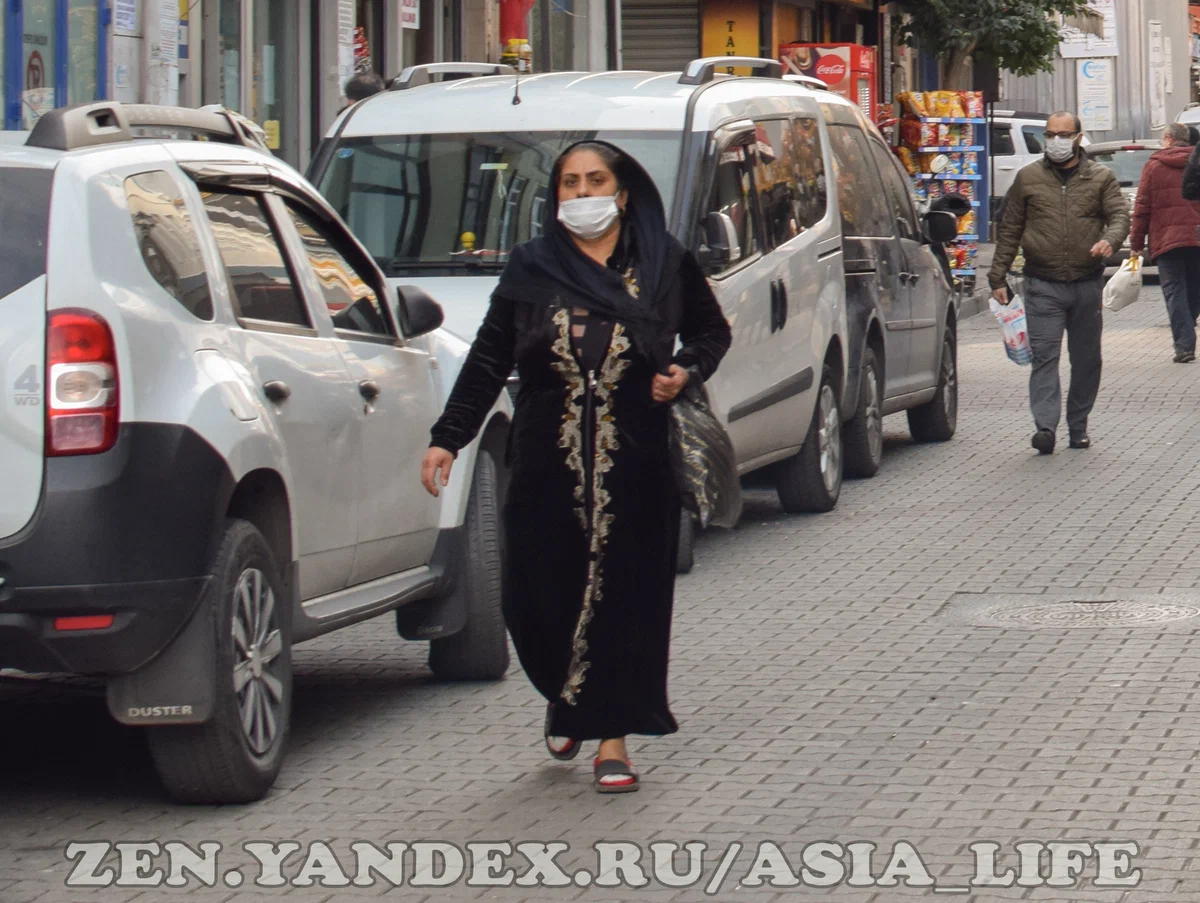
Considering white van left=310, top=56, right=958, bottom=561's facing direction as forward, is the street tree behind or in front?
behind

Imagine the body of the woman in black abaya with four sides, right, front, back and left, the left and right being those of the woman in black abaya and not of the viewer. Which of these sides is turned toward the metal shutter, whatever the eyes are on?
back

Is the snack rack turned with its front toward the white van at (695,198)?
yes

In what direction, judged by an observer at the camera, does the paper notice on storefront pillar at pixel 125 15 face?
facing the viewer and to the right of the viewer

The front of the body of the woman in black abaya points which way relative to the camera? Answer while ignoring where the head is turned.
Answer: toward the camera

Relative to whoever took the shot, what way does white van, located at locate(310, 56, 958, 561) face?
facing the viewer and to the left of the viewer

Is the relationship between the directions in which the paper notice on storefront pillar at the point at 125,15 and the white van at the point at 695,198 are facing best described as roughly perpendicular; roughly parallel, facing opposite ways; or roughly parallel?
roughly perpendicular

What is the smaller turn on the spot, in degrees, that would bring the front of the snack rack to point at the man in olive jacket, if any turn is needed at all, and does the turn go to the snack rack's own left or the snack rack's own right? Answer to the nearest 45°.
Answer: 0° — it already faces them

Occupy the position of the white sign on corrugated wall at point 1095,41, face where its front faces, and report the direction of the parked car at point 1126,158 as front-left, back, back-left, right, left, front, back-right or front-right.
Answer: front

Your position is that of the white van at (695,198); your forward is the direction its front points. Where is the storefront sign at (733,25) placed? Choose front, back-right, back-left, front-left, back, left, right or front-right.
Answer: back-right

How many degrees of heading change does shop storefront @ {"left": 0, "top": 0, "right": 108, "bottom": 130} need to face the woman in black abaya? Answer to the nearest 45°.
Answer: approximately 45° to its right

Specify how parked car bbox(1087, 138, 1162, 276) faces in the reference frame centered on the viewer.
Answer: facing away from the viewer

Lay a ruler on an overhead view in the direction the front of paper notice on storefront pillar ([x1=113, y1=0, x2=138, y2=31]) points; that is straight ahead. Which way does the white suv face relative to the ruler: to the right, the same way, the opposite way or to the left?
to the left

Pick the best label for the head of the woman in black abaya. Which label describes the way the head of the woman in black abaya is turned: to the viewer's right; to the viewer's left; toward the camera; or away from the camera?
toward the camera
